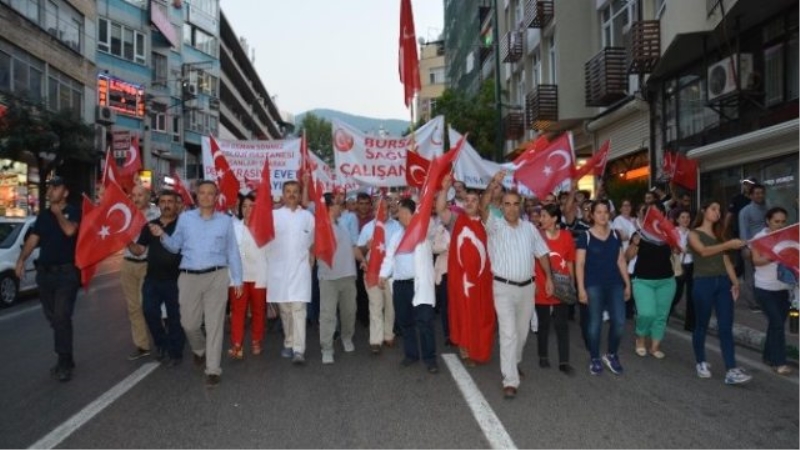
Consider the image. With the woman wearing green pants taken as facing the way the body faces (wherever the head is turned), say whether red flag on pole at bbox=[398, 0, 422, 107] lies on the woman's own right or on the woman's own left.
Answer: on the woman's own right

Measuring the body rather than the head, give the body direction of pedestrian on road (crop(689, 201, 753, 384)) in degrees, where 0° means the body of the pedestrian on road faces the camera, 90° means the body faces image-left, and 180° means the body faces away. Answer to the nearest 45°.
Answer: approximately 315°

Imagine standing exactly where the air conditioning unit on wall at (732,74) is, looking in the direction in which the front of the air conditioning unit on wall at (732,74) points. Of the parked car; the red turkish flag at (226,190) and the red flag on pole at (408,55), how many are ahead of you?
3

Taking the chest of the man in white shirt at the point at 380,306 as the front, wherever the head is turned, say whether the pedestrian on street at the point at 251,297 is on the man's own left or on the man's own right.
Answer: on the man's own right

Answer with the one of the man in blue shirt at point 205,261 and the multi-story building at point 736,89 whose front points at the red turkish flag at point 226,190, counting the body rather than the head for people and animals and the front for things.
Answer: the multi-story building

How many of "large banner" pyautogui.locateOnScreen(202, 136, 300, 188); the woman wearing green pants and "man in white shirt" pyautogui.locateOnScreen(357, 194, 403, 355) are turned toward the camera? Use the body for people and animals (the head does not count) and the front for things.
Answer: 3

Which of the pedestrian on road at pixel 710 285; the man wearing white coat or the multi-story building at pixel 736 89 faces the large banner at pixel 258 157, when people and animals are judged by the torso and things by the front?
the multi-story building

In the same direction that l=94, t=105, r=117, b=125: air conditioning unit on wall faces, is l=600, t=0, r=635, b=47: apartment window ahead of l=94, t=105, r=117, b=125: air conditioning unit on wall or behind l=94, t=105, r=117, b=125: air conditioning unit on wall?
ahead

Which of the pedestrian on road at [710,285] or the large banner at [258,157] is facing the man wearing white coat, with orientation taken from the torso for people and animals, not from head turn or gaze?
the large banner

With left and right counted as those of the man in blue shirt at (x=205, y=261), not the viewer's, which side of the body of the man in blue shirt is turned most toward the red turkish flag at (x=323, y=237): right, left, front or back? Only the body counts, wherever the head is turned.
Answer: left

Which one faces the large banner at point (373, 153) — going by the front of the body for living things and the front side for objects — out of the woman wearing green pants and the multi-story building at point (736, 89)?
the multi-story building
